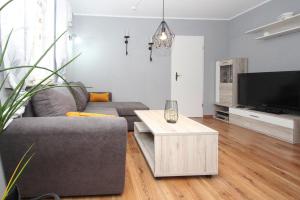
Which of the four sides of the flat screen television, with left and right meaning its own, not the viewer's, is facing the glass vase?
front

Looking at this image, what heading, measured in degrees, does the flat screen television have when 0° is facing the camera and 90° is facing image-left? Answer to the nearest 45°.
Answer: approximately 45°

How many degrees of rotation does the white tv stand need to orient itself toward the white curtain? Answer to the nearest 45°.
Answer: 0° — it already faces it

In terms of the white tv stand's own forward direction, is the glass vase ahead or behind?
ahead

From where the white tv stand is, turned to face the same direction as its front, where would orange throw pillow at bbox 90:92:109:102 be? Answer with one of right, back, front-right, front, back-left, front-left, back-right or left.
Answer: front-right

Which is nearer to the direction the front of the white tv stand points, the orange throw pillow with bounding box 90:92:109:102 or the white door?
the orange throw pillow

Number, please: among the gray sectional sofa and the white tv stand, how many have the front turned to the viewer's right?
1

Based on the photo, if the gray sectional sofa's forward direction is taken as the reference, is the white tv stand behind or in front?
in front

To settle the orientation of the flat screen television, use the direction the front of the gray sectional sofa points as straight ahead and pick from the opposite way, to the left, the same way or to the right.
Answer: the opposite way

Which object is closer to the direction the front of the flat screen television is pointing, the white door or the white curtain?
the white curtain

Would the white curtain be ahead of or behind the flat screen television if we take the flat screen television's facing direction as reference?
ahead

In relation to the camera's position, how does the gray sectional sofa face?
facing to the right of the viewer

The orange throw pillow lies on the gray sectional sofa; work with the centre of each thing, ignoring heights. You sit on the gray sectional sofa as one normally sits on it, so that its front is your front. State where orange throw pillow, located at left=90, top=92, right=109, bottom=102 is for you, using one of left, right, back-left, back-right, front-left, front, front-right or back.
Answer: left

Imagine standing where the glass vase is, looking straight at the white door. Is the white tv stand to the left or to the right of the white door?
right
